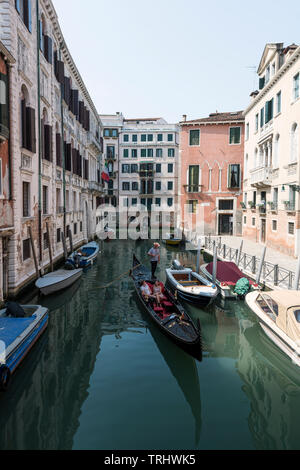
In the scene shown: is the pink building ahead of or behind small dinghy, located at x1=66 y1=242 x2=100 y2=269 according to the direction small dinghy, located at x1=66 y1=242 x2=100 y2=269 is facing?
ahead

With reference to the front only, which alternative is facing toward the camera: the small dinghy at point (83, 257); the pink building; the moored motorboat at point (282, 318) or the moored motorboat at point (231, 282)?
the pink building

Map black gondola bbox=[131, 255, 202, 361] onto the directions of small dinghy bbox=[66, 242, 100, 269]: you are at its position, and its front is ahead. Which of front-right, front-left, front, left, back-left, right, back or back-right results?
back-right

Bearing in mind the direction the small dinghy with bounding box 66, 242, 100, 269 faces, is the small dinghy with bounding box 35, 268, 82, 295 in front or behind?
behind

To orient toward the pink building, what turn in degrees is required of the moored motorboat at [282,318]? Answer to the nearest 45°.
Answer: approximately 45° to its right

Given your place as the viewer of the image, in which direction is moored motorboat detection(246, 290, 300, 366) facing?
facing away from the viewer and to the left of the viewer

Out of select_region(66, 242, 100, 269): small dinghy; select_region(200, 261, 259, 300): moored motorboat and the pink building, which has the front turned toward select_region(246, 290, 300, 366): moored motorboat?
the pink building

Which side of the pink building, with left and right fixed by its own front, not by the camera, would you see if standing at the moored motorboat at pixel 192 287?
front

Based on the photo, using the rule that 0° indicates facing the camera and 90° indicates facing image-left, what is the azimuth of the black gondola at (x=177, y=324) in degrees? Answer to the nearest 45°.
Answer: approximately 315°

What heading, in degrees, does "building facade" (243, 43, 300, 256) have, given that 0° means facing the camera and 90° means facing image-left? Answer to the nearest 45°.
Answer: approximately 45°

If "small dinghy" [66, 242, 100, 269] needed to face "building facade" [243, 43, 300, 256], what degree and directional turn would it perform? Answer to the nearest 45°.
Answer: approximately 45° to its right

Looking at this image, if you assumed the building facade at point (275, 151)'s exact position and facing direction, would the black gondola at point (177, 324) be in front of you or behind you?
in front
